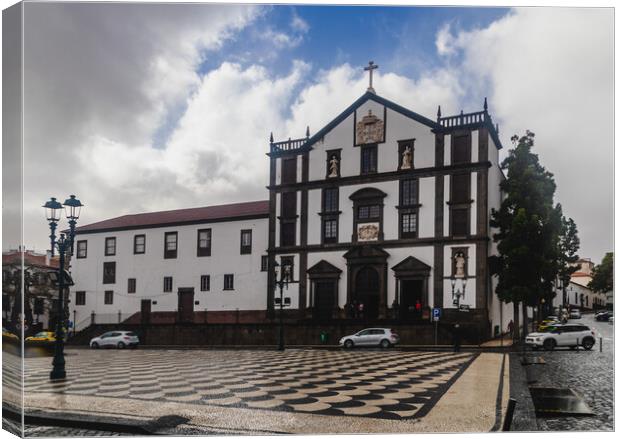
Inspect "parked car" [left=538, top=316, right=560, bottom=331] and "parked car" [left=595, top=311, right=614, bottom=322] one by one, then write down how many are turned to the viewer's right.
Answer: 0

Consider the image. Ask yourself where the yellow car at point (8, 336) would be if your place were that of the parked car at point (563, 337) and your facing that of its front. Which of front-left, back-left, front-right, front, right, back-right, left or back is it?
front

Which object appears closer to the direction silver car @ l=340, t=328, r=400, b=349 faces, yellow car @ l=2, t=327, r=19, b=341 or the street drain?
the yellow car

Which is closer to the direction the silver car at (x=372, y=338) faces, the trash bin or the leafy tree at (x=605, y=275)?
the trash bin

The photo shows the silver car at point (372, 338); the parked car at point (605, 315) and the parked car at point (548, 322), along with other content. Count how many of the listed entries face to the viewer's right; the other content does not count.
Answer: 0

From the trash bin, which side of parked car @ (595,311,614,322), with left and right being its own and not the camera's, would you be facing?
front

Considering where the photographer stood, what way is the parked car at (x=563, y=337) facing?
facing the viewer and to the left of the viewer

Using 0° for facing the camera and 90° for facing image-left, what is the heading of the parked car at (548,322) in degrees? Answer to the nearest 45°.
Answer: approximately 45°

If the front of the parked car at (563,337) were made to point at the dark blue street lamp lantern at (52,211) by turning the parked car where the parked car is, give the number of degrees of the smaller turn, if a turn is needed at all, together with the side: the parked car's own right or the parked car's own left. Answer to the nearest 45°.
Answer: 0° — it already faces it

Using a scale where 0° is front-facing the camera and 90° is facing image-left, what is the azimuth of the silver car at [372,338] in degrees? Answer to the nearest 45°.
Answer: approximately 90°
